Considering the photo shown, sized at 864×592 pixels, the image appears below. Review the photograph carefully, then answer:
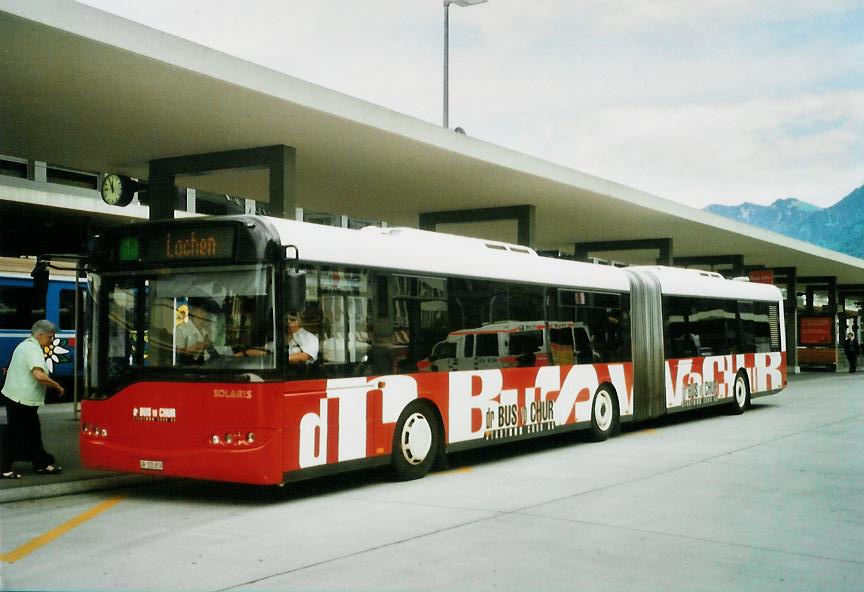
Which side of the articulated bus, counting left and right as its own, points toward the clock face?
right

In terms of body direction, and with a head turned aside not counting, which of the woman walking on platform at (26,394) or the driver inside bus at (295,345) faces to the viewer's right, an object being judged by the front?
the woman walking on platform

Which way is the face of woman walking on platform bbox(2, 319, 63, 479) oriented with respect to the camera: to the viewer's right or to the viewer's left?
to the viewer's right

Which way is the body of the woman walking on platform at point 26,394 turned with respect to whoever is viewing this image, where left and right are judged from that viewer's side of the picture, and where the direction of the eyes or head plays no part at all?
facing to the right of the viewer

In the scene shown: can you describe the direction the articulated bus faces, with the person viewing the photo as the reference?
facing the viewer and to the left of the viewer

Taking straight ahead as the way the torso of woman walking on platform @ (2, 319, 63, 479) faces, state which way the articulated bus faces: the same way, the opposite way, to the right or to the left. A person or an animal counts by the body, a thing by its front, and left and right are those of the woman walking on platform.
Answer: the opposite way

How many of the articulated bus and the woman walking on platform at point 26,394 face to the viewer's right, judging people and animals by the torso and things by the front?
1

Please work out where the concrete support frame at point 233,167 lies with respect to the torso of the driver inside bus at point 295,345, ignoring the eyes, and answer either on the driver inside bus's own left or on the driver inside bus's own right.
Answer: on the driver inside bus's own right

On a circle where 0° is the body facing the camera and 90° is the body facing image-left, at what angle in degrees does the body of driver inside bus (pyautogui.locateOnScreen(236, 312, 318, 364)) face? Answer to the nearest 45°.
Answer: approximately 45°

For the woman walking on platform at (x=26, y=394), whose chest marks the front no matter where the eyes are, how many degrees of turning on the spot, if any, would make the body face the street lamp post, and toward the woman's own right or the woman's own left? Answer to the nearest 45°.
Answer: approximately 45° to the woman's own left

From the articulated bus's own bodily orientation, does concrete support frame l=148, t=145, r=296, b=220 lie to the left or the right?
on its right

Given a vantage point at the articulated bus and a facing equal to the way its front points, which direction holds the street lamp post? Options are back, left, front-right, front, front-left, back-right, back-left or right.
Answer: back-right
